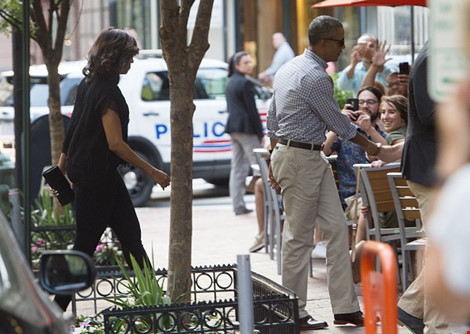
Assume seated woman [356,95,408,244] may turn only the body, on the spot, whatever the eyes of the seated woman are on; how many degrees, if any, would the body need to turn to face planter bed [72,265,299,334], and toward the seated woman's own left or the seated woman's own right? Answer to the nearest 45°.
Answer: approximately 45° to the seated woman's own left

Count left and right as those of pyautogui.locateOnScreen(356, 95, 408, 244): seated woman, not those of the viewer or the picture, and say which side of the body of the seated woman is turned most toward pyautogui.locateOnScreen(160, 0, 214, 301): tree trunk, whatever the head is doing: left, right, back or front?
front

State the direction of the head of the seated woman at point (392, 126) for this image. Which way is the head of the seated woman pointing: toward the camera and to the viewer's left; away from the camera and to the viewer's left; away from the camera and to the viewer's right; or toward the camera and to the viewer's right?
toward the camera and to the viewer's left

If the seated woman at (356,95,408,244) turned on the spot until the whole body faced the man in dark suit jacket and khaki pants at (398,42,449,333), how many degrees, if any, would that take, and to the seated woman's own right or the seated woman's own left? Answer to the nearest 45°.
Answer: approximately 45° to the seated woman's own left

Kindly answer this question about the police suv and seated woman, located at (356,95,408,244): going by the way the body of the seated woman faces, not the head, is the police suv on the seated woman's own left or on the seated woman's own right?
on the seated woman's own right

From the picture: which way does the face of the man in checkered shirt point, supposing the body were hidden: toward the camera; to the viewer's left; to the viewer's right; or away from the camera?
to the viewer's right

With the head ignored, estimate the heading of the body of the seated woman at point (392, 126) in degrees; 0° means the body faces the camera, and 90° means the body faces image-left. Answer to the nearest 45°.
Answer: approximately 45°

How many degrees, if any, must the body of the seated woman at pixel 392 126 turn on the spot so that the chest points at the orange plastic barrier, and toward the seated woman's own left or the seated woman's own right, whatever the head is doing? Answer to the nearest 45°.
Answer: approximately 45° to the seated woman's own left

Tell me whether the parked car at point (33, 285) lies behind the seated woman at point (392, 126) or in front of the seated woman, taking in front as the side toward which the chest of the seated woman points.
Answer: in front

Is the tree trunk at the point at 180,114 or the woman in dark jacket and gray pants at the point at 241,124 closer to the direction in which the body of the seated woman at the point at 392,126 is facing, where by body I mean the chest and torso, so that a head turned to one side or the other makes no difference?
the tree trunk
